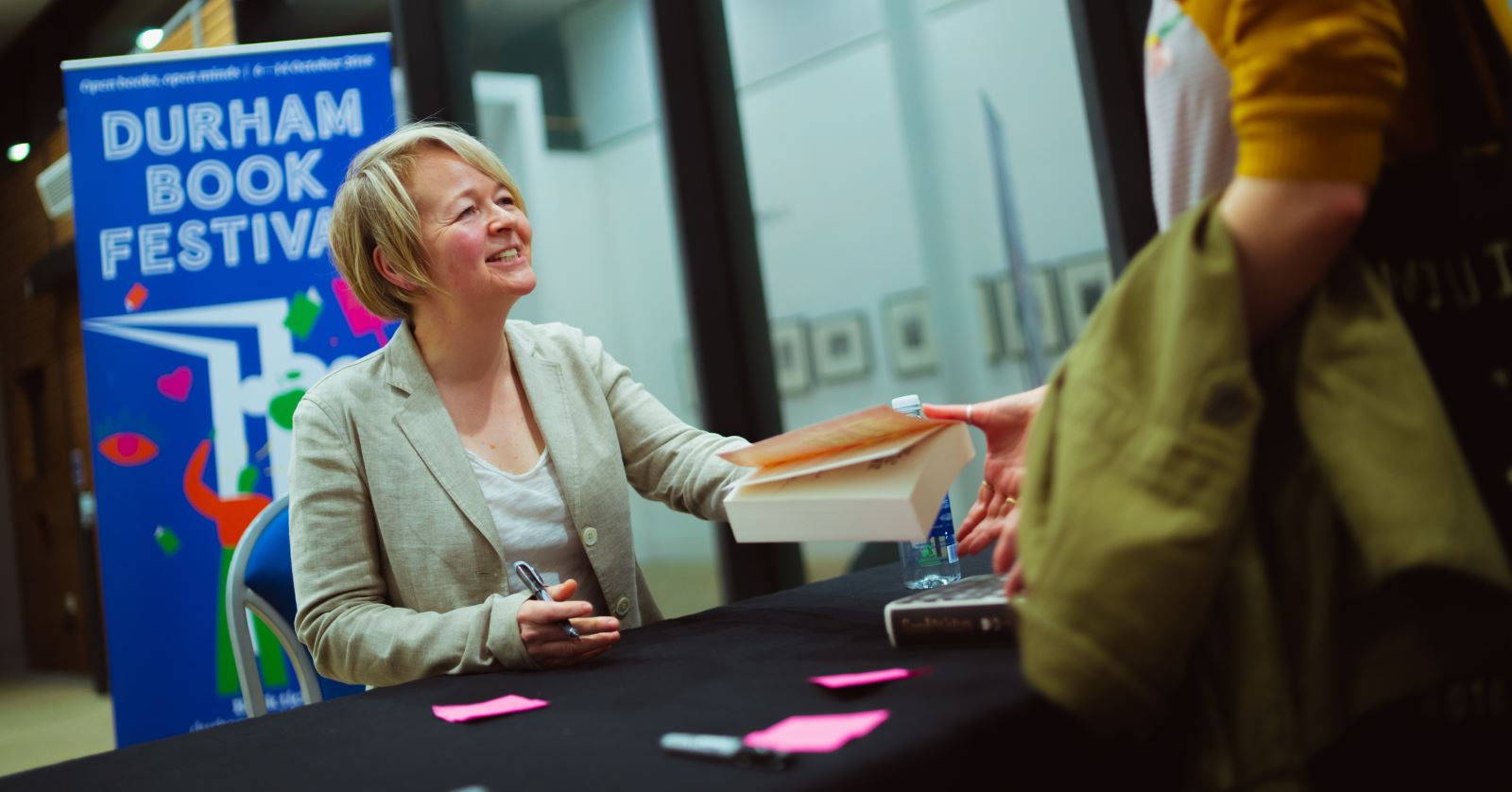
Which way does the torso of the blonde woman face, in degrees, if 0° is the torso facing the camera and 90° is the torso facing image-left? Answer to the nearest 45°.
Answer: approximately 315°

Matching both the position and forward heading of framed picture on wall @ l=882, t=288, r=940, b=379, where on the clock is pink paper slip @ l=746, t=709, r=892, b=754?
The pink paper slip is roughly at 12 o'clock from the framed picture on wall.

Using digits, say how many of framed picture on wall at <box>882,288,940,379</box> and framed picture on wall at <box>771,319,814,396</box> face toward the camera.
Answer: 2

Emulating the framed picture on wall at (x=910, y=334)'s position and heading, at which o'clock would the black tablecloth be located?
The black tablecloth is roughly at 12 o'clock from the framed picture on wall.

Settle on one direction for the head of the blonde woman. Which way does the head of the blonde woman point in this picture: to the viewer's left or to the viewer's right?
to the viewer's right

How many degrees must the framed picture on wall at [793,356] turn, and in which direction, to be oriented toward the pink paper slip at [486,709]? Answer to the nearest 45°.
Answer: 0° — it already faces it

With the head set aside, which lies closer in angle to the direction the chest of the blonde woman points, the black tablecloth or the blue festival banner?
the black tablecloth

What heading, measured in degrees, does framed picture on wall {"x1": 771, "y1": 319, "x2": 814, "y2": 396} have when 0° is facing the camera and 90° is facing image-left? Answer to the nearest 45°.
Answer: approximately 0°

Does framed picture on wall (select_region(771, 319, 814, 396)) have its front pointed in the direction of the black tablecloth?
yes

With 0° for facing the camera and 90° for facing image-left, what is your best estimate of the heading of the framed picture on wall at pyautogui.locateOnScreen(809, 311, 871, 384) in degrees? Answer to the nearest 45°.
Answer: approximately 0°

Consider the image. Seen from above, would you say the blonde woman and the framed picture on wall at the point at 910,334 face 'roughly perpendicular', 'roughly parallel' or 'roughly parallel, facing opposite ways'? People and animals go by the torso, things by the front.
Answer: roughly perpendicular

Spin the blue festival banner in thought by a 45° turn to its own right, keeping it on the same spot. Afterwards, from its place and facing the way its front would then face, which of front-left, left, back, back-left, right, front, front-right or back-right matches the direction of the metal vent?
back-right
